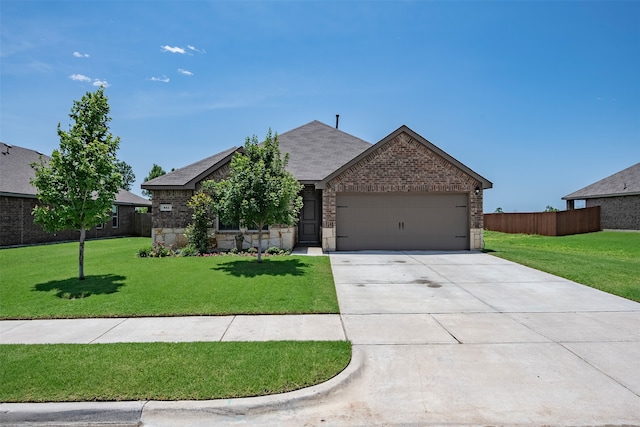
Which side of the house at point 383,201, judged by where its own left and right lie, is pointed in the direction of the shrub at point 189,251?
right

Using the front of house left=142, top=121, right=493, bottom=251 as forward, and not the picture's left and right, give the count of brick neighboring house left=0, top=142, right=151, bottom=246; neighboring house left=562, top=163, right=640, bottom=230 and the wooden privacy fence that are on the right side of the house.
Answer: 1

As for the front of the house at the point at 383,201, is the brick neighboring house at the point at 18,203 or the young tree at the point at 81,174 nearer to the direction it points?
the young tree

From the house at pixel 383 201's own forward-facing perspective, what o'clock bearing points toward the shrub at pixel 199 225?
The shrub is roughly at 3 o'clock from the house.

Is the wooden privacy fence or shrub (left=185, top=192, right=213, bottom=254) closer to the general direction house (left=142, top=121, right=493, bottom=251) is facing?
the shrub

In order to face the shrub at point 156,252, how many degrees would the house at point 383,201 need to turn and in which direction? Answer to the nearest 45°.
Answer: approximately 90° to its right

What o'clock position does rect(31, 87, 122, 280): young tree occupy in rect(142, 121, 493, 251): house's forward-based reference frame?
The young tree is roughly at 2 o'clock from the house.

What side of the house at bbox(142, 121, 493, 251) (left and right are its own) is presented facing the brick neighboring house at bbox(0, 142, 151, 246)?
right

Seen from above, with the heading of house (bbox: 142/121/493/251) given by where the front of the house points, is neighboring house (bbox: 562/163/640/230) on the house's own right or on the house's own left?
on the house's own left

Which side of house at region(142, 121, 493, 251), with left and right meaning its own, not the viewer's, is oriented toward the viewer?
front

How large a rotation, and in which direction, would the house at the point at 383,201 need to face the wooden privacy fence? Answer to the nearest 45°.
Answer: approximately 135° to its left

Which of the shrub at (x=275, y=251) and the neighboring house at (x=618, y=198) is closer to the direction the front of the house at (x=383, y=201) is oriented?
the shrub

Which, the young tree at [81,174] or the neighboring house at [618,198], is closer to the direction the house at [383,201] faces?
the young tree
